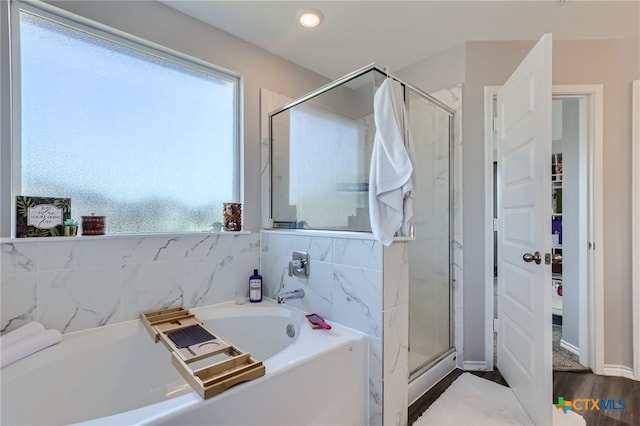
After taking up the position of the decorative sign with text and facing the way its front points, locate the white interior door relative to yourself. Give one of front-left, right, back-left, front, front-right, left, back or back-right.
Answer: front-left

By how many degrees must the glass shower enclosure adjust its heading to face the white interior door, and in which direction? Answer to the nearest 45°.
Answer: approximately 45° to its left

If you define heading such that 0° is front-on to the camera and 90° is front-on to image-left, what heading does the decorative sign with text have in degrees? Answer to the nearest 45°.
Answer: approximately 0°

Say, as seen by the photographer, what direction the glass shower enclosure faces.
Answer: facing the viewer and to the right of the viewer

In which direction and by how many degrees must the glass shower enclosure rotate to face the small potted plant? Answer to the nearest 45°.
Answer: approximately 90° to its right

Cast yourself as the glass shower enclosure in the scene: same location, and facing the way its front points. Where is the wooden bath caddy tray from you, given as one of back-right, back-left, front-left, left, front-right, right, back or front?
right

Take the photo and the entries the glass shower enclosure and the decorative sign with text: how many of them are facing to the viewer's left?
0

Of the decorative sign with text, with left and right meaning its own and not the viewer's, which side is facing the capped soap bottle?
left

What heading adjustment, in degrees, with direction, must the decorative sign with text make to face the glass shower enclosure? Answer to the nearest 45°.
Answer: approximately 90° to its left

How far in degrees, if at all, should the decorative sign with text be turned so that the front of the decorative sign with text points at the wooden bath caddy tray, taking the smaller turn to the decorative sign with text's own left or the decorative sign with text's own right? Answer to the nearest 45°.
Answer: approximately 45° to the decorative sign with text's own left
